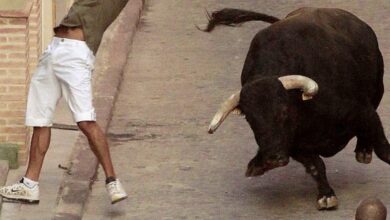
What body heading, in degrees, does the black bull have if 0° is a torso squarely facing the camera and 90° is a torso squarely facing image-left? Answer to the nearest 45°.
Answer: approximately 45°
